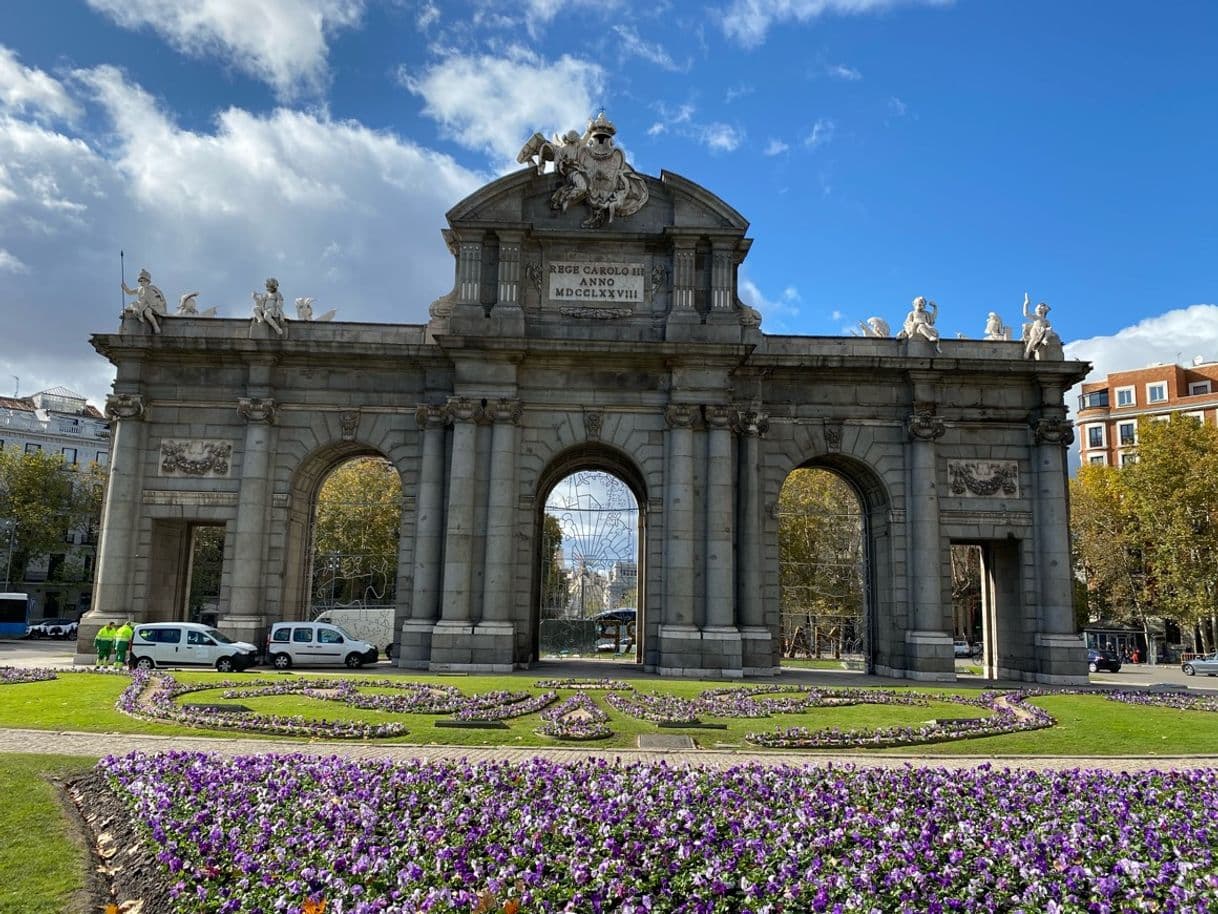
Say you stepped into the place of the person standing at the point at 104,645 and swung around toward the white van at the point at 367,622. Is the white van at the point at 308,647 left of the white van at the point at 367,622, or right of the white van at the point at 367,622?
right

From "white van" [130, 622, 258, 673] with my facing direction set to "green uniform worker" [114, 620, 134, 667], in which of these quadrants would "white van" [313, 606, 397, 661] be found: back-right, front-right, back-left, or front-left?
back-right

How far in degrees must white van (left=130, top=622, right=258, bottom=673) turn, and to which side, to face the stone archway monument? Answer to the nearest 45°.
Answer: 0° — it already faces it

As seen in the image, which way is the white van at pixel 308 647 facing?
to the viewer's right

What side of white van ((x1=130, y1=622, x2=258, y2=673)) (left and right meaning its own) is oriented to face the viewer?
right

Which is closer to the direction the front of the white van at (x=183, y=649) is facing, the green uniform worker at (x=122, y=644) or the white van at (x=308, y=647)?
the white van
